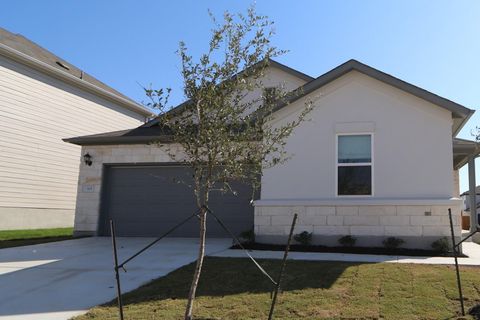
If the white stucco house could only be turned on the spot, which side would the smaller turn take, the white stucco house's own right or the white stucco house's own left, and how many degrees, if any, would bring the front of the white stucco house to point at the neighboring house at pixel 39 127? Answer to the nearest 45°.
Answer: approximately 135° to the white stucco house's own right

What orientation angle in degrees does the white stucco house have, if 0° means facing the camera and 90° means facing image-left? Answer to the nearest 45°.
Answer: approximately 0°
